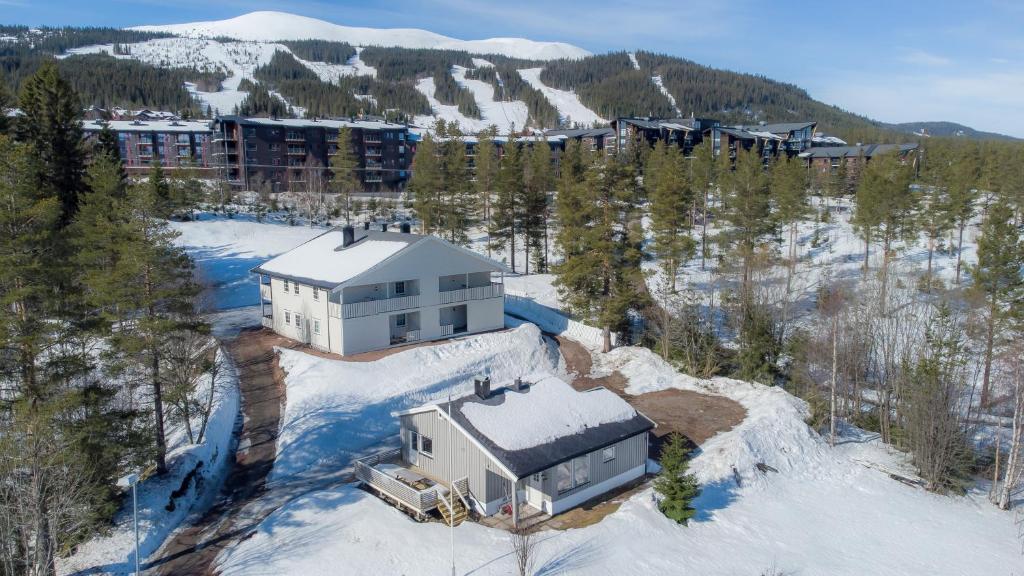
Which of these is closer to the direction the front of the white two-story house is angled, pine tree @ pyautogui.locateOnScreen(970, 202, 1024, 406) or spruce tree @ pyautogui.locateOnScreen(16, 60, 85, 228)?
the pine tree

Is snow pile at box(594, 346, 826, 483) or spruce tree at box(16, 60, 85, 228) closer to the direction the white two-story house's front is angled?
the snow pile

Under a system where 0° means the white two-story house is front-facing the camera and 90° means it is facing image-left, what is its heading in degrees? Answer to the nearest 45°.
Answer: approximately 315°

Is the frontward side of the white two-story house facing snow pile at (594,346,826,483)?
yes

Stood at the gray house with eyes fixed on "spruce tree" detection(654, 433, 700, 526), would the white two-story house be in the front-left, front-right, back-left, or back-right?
back-left

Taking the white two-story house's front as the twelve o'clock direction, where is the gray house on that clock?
The gray house is roughly at 1 o'clock from the white two-story house.

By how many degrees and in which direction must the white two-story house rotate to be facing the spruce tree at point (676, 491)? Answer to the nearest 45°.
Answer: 0° — it already faces it
